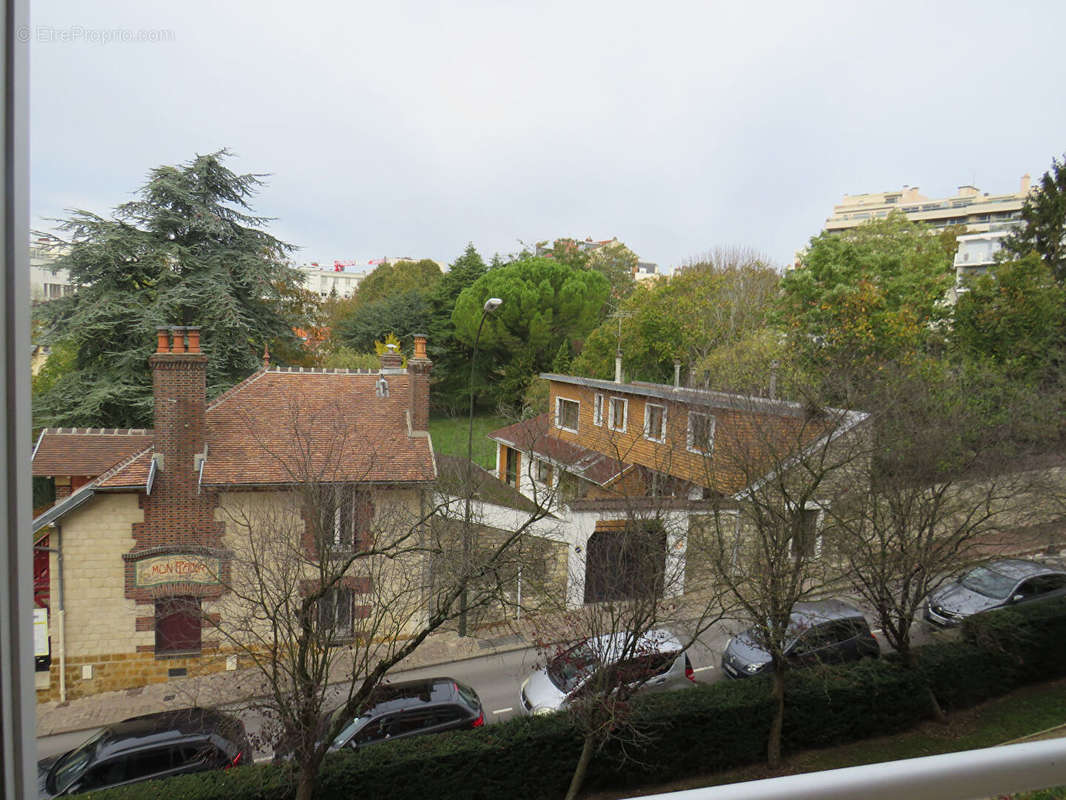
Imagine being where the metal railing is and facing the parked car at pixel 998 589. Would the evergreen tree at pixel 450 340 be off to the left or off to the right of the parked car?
left

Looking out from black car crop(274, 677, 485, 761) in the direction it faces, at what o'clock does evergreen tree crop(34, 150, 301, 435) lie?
The evergreen tree is roughly at 2 o'clock from the black car.

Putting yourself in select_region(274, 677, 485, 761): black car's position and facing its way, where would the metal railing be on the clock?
The metal railing is roughly at 9 o'clock from the black car.

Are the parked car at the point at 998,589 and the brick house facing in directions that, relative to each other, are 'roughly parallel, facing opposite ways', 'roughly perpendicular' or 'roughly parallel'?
roughly perpendicular

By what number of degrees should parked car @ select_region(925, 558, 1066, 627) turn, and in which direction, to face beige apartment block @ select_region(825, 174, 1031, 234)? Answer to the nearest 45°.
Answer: approximately 135° to its right

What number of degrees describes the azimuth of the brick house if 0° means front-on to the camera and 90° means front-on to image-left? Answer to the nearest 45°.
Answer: approximately 0°

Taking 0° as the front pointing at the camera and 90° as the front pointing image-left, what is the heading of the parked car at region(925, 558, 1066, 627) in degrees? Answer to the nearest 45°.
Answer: approximately 45°

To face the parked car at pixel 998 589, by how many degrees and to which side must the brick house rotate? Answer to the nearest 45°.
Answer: approximately 90° to its left

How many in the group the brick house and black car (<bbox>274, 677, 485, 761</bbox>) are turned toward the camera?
1

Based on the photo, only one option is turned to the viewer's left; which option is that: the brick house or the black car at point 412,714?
the black car

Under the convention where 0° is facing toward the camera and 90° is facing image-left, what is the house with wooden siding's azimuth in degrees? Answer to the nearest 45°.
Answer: approximately 45°

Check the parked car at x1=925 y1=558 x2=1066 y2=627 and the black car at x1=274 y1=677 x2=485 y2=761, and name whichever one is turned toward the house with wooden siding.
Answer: the parked car

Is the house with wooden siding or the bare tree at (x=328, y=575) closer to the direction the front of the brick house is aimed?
the bare tree

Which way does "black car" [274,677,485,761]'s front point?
to the viewer's left
